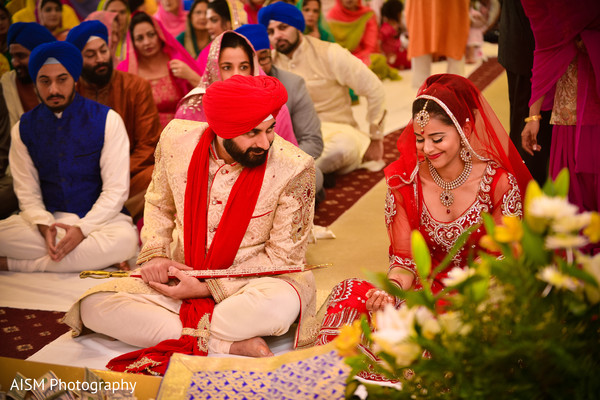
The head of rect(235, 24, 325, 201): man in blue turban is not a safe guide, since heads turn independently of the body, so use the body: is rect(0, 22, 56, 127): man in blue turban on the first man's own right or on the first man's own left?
on the first man's own right

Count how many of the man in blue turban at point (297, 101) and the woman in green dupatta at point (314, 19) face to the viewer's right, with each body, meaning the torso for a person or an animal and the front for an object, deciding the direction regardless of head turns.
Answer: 0

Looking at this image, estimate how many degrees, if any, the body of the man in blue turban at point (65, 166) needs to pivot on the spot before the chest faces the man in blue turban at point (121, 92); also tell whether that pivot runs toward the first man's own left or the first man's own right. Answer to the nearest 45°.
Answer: approximately 135° to the first man's own left

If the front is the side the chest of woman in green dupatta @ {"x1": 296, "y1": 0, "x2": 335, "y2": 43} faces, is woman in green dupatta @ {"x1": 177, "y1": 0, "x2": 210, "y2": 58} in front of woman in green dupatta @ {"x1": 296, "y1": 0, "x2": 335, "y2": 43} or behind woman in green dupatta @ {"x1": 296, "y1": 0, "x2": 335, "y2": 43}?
in front

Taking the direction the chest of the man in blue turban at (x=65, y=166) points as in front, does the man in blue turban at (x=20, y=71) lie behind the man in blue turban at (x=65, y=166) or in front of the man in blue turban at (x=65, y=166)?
behind

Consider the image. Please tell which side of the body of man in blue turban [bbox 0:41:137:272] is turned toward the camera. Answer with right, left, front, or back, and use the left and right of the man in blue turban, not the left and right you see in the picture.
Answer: front

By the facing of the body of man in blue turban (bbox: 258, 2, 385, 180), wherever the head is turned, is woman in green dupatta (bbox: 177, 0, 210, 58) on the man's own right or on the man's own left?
on the man's own right

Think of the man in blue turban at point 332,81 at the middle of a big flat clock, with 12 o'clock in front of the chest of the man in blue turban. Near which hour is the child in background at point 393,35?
The child in background is roughly at 5 o'clock from the man in blue turban.

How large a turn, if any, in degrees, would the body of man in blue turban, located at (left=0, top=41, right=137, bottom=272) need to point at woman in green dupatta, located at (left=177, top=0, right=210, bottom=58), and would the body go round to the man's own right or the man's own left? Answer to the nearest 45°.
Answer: approximately 135° to the man's own left

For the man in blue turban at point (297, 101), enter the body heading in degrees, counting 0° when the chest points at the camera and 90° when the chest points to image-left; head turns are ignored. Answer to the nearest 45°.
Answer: approximately 45°

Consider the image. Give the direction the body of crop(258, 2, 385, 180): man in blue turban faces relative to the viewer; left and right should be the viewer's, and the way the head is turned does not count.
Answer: facing the viewer and to the left of the viewer
